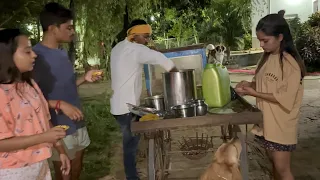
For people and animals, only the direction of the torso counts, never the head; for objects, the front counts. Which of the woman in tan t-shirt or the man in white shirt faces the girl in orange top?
the woman in tan t-shirt

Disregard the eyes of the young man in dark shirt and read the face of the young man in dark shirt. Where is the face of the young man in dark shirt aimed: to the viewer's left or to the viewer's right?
to the viewer's right

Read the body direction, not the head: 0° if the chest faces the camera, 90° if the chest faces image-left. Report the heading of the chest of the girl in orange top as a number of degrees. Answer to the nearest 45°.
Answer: approximately 315°

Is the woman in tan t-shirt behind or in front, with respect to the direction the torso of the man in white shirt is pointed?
in front

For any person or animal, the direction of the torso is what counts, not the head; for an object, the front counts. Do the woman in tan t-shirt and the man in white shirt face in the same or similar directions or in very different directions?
very different directions

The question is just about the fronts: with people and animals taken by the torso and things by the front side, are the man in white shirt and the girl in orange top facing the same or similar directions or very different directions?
same or similar directions

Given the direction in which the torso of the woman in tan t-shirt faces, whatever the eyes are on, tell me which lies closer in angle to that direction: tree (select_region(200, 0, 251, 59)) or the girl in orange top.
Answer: the girl in orange top

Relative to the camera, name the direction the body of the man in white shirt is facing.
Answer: to the viewer's right

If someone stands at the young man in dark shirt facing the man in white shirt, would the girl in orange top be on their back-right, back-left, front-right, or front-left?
back-right

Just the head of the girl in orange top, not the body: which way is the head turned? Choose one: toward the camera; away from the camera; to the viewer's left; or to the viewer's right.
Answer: to the viewer's right

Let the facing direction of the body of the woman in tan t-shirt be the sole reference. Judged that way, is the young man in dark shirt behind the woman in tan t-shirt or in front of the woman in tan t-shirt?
in front

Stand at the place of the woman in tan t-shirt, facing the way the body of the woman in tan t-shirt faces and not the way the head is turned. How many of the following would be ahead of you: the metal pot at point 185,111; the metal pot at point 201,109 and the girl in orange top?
3

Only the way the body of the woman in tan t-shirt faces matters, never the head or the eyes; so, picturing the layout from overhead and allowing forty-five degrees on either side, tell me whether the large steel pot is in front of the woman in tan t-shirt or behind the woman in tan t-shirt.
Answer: in front

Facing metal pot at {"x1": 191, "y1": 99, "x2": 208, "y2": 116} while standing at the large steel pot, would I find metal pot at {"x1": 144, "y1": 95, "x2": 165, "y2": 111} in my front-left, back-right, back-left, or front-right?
back-right

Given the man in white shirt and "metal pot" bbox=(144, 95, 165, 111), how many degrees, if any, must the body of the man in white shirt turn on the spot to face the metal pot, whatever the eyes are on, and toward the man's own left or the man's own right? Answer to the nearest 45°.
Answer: approximately 45° to the man's own right

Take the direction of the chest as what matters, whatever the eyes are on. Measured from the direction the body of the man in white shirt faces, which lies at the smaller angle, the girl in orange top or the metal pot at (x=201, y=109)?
the metal pot

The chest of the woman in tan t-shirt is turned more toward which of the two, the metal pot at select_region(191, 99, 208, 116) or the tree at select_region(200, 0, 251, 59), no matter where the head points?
the metal pot
